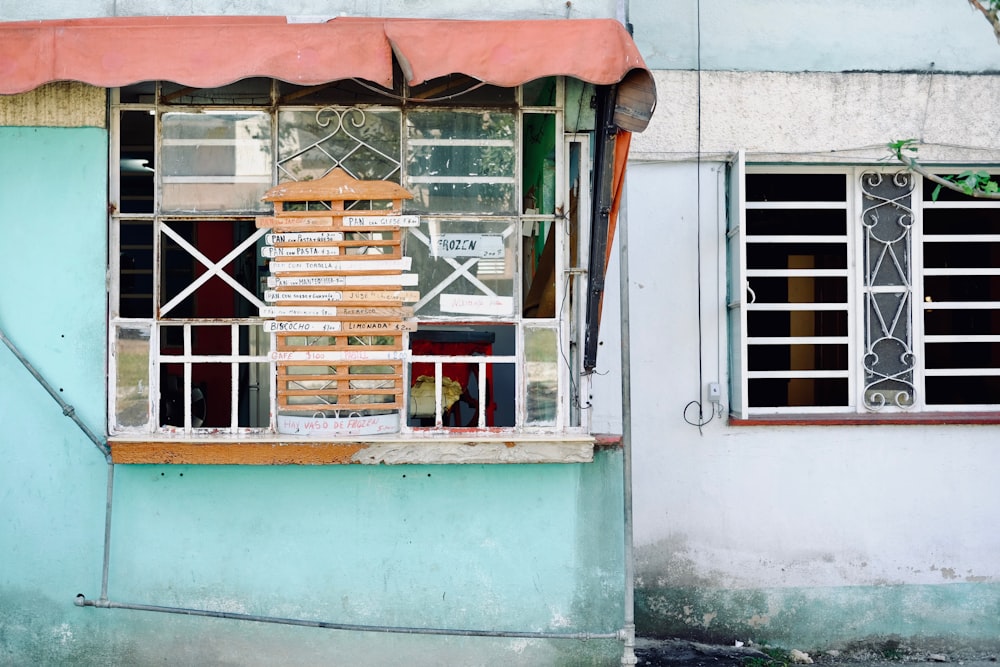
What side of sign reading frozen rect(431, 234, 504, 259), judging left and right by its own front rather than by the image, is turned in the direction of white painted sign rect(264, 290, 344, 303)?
right

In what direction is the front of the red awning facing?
toward the camera

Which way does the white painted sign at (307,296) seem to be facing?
toward the camera

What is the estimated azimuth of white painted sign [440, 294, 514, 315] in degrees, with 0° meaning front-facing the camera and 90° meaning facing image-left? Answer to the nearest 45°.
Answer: approximately 0°

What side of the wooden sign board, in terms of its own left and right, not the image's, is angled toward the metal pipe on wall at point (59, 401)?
right

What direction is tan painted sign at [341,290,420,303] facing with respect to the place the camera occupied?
facing the viewer

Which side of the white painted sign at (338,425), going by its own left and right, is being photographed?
front

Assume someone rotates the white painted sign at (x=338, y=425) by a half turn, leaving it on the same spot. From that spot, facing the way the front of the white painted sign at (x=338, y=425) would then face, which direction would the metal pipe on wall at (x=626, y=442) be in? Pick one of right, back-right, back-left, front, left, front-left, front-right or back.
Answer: right

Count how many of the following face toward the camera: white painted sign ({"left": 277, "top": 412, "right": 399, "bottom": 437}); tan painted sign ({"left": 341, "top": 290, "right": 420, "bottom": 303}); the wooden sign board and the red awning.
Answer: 4
